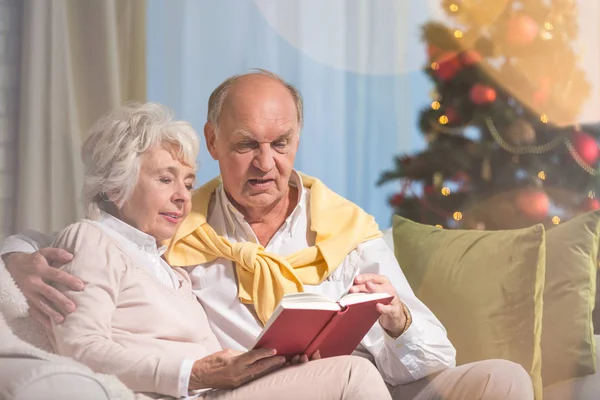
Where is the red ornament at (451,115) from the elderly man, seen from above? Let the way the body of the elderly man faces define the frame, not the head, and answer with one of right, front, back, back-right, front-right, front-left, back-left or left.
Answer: back-left

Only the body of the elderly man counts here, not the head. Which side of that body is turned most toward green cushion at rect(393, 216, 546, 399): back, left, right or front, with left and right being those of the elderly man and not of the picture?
left

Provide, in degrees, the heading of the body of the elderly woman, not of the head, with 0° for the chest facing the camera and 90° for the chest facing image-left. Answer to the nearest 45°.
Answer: approximately 315°

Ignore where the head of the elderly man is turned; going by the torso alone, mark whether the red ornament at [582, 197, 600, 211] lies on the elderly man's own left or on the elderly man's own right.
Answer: on the elderly man's own left

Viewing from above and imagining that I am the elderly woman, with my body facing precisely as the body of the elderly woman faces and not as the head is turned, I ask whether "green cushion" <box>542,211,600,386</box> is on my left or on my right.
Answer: on my left

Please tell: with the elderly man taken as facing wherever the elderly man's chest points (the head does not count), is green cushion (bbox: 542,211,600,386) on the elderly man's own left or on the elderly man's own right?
on the elderly man's own left

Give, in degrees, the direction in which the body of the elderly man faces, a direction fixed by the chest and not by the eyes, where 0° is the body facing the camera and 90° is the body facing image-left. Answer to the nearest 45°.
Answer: approximately 0°

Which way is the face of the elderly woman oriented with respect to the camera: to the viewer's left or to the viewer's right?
to the viewer's right

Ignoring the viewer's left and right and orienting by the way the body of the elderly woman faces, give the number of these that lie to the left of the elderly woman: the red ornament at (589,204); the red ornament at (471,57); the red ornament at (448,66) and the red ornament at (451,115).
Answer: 4

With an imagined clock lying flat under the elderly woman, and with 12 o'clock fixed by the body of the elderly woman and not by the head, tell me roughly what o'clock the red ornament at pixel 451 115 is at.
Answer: The red ornament is roughly at 9 o'clock from the elderly woman.
